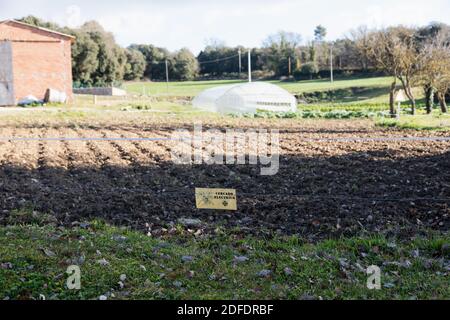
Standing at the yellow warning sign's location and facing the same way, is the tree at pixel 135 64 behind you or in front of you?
behind

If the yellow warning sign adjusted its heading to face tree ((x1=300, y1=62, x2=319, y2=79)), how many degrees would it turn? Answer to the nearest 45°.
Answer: approximately 180°

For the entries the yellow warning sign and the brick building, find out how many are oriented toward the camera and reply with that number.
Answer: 2

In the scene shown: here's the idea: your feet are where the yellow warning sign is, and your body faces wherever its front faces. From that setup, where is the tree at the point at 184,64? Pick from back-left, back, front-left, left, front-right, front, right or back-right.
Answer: back

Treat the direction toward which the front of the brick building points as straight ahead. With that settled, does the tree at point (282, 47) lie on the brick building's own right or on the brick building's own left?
on the brick building's own left

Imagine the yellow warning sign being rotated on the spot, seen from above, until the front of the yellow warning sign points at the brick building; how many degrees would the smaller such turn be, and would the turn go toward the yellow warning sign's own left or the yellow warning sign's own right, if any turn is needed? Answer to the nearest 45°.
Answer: approximately 180°

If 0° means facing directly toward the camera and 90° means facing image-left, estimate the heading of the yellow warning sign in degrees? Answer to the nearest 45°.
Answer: approximately 0°

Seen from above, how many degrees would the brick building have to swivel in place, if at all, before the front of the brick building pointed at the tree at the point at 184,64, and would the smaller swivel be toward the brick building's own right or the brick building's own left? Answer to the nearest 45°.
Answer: approximately 90° to the brick building's own left
